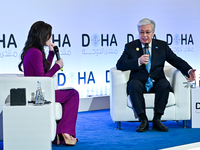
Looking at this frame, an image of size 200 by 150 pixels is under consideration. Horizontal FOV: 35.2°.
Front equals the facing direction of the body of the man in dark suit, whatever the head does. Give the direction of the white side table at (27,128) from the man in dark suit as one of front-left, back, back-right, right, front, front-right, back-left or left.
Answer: front-right

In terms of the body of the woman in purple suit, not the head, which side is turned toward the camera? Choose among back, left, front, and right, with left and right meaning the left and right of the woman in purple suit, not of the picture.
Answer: right

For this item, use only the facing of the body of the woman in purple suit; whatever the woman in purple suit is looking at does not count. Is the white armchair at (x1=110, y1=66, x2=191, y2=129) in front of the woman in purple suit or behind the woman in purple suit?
in front

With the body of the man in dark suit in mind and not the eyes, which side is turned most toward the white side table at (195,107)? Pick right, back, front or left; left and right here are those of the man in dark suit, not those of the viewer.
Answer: left

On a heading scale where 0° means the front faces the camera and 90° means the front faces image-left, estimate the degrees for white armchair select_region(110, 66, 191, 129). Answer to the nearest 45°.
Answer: approximately 0°

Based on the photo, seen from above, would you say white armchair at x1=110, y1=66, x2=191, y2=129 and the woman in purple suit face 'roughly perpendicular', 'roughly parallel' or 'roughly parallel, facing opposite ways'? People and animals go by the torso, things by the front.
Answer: roughly perpendicular

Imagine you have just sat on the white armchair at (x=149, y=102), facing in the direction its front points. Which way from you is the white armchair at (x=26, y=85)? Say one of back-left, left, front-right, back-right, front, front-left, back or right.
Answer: front-right

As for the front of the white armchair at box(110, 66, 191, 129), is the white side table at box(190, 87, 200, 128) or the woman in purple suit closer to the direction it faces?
the woman in purple suit

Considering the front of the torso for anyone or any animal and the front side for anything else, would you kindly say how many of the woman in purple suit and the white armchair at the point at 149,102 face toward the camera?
1

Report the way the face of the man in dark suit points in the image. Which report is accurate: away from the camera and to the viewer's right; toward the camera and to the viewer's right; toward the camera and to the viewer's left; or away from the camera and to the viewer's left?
toward the camera and to the viewer's left
